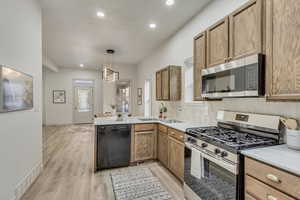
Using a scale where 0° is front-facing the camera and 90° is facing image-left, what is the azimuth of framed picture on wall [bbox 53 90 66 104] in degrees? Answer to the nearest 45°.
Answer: approximately 0°

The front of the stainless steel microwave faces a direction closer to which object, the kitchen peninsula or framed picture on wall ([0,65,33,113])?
the framed picture on wall

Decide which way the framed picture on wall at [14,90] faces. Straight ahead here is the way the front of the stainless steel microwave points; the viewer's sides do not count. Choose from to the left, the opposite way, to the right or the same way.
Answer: the opposite way

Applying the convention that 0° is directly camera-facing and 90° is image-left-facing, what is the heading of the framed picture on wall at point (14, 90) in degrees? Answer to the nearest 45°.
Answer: approximately 315°

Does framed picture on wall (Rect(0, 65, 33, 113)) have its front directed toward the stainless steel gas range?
yes

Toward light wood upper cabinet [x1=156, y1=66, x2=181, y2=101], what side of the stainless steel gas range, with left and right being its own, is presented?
right

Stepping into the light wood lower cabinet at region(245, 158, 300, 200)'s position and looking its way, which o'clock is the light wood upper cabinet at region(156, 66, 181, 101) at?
The light wood upper cabinet is roughly at 3 o'clock from the light wood lower cabinet.

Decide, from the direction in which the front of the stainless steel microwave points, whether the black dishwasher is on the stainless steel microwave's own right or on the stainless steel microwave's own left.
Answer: on the stainless steel microwave's own right

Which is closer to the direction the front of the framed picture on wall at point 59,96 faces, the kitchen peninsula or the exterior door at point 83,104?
the kitchen peninsula

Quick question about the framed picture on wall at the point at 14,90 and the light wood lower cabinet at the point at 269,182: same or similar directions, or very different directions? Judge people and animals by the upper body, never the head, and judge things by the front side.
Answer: very different directions

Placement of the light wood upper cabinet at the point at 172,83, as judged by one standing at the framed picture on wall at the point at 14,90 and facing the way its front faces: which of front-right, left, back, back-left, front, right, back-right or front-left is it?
front-left
